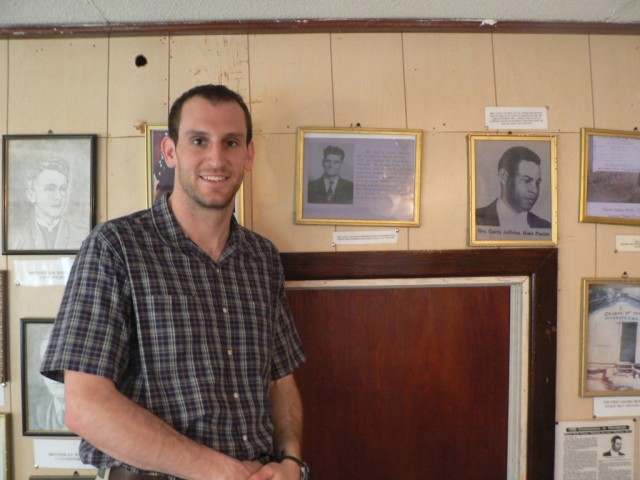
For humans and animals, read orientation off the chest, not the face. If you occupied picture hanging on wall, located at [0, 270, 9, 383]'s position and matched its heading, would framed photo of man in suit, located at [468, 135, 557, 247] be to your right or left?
on your left

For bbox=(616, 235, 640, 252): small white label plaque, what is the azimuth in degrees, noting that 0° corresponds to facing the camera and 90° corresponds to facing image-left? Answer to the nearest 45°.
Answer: approximately 0°
